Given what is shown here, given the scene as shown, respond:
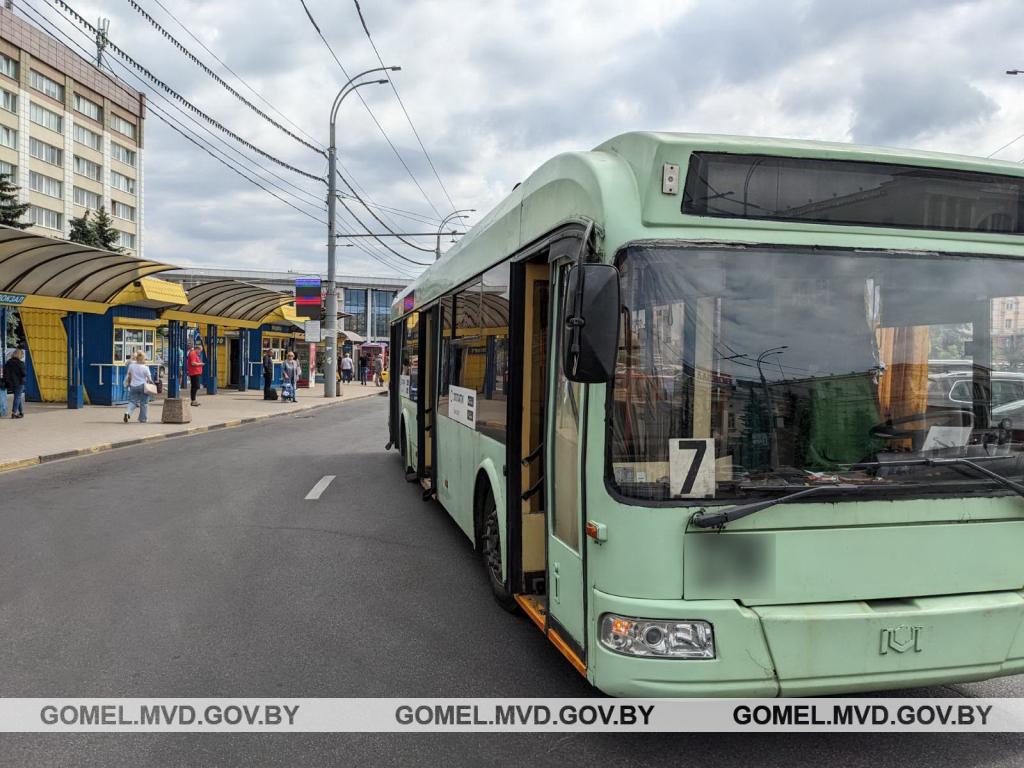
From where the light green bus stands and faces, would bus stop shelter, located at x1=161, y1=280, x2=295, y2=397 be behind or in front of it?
behind

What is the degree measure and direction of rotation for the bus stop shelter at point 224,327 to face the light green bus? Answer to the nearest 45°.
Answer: approximately 45° to its right

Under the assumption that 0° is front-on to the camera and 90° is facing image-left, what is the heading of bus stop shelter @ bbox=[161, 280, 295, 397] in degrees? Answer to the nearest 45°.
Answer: approximately 315°

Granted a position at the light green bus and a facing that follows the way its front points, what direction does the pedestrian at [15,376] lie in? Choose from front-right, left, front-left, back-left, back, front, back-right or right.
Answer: back

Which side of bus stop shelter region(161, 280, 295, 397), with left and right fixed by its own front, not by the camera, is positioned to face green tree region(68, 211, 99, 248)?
back

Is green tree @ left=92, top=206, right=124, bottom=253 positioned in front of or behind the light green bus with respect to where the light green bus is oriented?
behind

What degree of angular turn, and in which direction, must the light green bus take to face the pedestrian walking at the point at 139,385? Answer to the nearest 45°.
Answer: approximately 180°

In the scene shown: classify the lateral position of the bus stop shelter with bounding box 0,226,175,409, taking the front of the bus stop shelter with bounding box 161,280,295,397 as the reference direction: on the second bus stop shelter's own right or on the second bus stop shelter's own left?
on the second bus stop shelter's own right

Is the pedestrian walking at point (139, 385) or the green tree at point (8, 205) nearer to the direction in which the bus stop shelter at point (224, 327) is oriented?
the pedestrian walking

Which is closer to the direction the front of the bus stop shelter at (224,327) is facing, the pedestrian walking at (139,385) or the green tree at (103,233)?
the pedestrian walking

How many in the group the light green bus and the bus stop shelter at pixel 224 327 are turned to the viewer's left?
0

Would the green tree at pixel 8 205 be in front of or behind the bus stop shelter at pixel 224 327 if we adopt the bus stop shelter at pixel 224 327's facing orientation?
behind

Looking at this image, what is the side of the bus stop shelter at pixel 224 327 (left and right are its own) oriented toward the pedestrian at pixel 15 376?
right
